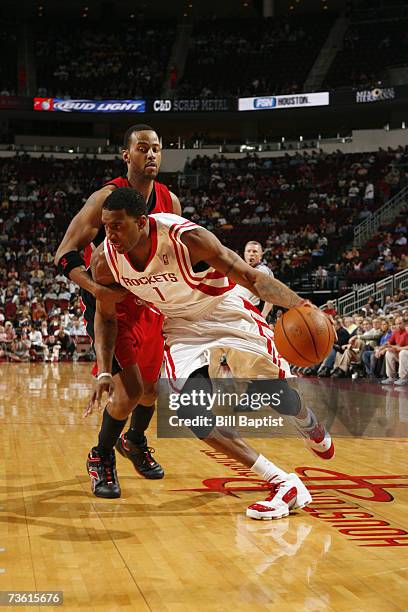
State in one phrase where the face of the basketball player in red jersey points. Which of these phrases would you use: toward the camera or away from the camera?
toward the camera

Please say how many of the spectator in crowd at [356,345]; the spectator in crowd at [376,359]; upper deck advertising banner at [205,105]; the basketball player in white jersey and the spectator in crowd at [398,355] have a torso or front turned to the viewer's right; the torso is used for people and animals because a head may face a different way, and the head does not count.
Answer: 0

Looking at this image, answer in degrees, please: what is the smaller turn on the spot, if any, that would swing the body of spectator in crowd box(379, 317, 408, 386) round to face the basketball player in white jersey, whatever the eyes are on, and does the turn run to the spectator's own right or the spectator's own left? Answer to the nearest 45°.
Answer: approximately 45° to the spectator's own left

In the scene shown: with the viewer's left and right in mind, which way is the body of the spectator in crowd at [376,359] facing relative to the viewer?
facing the viewer and to the left of the viewer

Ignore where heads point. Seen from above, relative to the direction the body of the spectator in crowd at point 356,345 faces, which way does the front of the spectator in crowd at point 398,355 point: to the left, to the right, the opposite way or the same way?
the same way

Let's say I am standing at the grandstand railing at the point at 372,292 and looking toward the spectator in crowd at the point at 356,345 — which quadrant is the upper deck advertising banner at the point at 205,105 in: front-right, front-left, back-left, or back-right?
back-right

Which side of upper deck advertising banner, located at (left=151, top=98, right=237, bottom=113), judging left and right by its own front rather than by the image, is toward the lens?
front

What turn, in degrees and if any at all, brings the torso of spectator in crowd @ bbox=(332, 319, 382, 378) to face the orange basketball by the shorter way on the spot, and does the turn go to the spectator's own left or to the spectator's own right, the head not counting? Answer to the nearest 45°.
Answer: approximately 45° to the spectator's own left

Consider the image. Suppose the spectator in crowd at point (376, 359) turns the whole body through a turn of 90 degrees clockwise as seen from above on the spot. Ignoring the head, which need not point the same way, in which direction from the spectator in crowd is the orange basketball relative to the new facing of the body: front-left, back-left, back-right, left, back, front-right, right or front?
back-left
